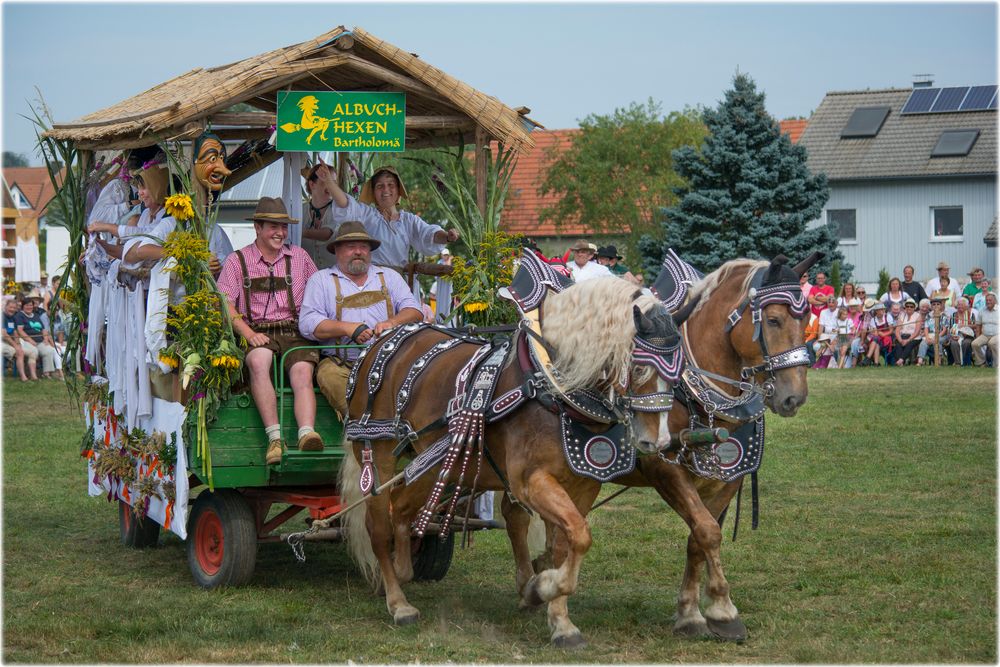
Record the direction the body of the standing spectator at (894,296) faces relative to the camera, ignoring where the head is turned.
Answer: toward the camera

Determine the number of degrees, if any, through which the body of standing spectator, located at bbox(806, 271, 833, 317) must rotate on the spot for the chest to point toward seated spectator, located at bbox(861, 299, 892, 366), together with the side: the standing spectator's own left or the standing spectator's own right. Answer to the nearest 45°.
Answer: approximately 90° to the standing spectator's own left

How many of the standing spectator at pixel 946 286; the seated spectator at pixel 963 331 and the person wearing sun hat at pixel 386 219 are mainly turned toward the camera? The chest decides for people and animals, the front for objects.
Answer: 3

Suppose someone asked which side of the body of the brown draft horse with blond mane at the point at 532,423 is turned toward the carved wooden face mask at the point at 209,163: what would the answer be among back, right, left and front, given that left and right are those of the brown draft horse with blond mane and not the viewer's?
back

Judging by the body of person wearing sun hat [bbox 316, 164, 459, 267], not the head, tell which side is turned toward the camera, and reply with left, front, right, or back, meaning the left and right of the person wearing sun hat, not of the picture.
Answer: front

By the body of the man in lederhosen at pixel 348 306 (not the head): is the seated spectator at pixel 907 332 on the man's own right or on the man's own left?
on the man's own left

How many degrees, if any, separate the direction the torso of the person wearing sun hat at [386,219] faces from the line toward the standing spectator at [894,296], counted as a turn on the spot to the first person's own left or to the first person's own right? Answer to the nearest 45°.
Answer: approximately 135° to the first person's own left

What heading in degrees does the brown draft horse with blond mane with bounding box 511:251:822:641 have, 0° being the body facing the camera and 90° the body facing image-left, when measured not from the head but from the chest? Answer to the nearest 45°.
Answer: approximately 315°

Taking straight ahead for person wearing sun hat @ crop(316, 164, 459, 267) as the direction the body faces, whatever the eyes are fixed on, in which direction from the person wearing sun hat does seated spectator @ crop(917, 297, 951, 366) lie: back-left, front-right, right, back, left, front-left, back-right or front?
back-left

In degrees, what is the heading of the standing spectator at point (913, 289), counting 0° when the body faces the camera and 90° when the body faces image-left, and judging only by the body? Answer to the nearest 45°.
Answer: approximately 0°

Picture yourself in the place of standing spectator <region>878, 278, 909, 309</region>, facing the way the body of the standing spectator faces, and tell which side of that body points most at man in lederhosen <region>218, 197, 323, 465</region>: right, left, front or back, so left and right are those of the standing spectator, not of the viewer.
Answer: front

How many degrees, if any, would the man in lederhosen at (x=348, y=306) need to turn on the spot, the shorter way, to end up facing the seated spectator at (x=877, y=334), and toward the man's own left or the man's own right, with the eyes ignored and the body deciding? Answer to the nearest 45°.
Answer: approximately 90° to the man's own left

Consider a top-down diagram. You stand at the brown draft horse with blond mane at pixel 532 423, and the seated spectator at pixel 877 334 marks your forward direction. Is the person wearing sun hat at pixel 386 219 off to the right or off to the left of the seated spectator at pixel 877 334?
left
